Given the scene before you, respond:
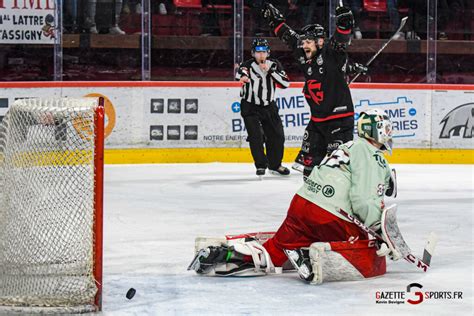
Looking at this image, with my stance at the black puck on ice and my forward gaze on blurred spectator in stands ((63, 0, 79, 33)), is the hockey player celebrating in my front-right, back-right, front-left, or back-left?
front-right

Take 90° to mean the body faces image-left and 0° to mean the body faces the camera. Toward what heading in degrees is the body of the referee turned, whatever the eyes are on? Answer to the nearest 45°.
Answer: approximately 0°

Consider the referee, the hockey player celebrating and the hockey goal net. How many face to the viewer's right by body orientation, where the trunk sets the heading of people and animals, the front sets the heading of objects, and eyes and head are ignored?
1

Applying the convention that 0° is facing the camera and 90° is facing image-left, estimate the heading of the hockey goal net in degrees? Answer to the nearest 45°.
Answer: approximately 270°

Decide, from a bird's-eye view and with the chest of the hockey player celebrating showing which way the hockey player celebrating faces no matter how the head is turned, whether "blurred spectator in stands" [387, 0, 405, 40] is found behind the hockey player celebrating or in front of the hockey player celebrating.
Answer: behind

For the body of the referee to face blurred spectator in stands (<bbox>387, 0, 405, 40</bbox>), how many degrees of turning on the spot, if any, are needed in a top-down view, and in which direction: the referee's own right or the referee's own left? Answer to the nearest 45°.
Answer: approximately 135° to the referee's own left

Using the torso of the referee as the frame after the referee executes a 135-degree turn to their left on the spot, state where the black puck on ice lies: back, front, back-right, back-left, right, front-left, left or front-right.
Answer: back-right

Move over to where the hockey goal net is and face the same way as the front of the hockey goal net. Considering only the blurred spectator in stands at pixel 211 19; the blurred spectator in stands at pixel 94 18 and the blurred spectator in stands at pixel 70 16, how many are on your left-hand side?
3

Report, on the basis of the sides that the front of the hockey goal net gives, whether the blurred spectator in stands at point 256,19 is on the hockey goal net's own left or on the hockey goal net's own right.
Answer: on the hockey goal net's own left

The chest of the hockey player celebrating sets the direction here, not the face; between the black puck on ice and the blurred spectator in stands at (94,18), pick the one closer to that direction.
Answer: the black puck on ice

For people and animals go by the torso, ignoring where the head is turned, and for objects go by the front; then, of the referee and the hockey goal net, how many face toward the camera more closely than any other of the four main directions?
1

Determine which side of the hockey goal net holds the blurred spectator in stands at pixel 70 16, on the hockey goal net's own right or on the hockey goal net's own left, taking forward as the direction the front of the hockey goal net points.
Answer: on the hockey goal net's own left
